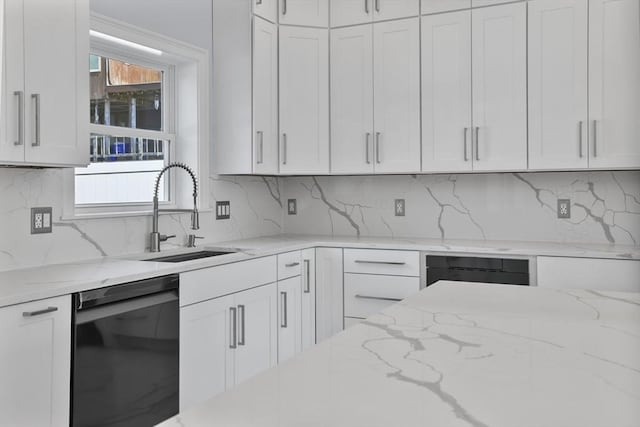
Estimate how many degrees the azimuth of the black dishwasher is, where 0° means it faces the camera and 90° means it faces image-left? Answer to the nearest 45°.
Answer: approximately 315°

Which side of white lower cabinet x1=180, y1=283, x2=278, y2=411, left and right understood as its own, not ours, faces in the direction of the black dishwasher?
right

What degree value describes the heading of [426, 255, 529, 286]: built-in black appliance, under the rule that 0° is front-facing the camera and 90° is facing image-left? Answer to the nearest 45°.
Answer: approximately 0°

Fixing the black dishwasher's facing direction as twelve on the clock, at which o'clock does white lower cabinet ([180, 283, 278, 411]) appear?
The white lower cabinet is roughly at 9 o'clock from the black dishwasher.

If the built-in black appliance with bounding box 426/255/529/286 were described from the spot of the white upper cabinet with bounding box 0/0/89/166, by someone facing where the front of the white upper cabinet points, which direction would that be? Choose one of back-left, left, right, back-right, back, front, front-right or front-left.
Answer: front-left

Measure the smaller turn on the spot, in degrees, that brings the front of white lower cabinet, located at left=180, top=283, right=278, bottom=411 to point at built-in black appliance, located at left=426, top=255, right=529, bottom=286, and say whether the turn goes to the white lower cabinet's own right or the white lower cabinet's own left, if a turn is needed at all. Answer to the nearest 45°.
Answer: approximately 45° to the white lower cabinet's own left

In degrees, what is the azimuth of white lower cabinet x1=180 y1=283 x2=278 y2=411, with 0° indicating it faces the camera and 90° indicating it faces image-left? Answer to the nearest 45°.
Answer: approximately 315°

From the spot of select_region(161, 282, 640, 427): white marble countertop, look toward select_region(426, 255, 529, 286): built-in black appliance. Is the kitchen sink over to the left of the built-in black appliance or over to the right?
left

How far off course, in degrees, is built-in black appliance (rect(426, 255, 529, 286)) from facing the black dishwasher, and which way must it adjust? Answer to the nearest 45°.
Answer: approximately 45° to its right
